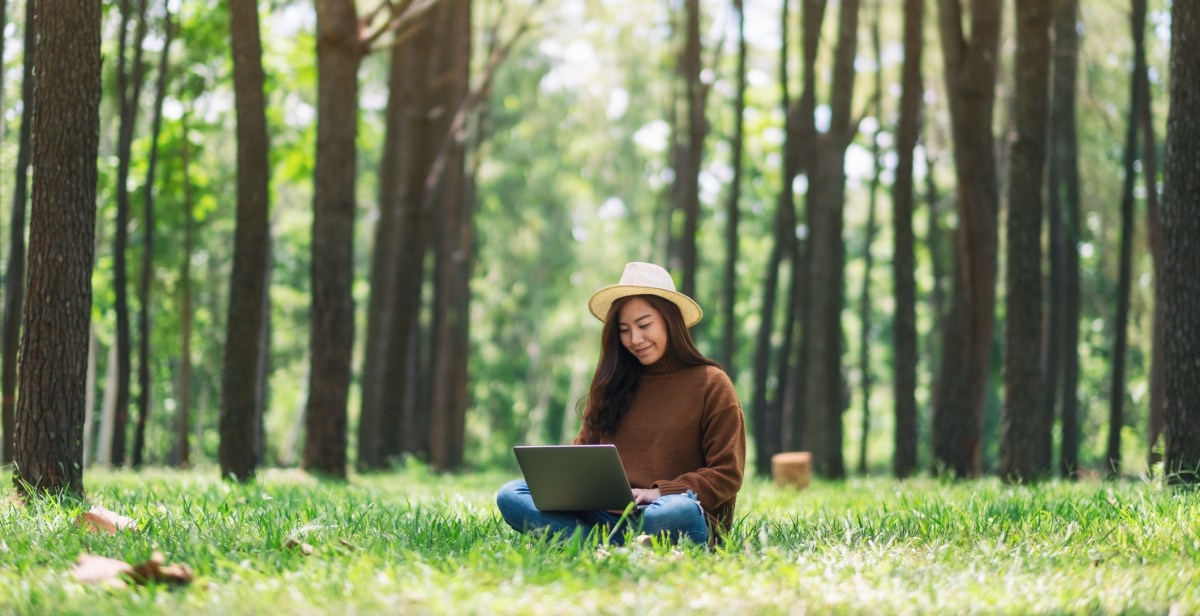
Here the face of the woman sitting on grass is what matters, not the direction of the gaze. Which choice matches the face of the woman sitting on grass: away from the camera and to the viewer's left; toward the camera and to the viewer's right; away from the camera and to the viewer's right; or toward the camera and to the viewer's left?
toward the camera and to the viewer's left

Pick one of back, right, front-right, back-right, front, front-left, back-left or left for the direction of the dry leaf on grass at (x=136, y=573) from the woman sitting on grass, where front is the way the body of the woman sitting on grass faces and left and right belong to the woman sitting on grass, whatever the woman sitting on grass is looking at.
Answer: front

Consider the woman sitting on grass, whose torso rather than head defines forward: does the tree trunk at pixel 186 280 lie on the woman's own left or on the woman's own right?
on the woman's own right

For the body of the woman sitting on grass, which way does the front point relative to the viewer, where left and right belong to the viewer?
facing the viewer and to the left of the viewer

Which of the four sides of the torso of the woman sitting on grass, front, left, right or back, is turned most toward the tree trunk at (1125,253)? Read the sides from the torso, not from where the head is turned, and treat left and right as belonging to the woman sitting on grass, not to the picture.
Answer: back

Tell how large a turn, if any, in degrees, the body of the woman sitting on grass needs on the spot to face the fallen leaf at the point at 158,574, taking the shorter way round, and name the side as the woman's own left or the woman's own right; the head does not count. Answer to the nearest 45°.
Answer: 0° — they already face it

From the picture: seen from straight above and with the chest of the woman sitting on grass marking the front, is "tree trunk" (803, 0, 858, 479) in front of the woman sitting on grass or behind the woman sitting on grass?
behind

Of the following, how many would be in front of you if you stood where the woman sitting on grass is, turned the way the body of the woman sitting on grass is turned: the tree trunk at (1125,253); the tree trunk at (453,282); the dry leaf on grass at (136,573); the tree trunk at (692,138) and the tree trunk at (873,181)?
1

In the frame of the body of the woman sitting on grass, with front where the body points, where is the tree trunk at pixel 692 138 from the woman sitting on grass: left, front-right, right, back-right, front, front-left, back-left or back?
back-right

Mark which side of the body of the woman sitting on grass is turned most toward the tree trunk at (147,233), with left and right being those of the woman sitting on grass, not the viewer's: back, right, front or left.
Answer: right

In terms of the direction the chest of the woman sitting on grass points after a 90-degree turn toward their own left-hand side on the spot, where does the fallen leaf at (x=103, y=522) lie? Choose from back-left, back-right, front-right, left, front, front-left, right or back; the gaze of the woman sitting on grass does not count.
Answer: back-right

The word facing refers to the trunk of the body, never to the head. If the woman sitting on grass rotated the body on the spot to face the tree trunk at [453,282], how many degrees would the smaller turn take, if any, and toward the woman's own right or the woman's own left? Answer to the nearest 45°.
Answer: approximately 135° to the woman's own right

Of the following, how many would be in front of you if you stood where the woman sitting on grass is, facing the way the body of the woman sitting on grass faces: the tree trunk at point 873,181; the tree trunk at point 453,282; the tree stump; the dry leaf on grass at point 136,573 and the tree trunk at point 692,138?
1
